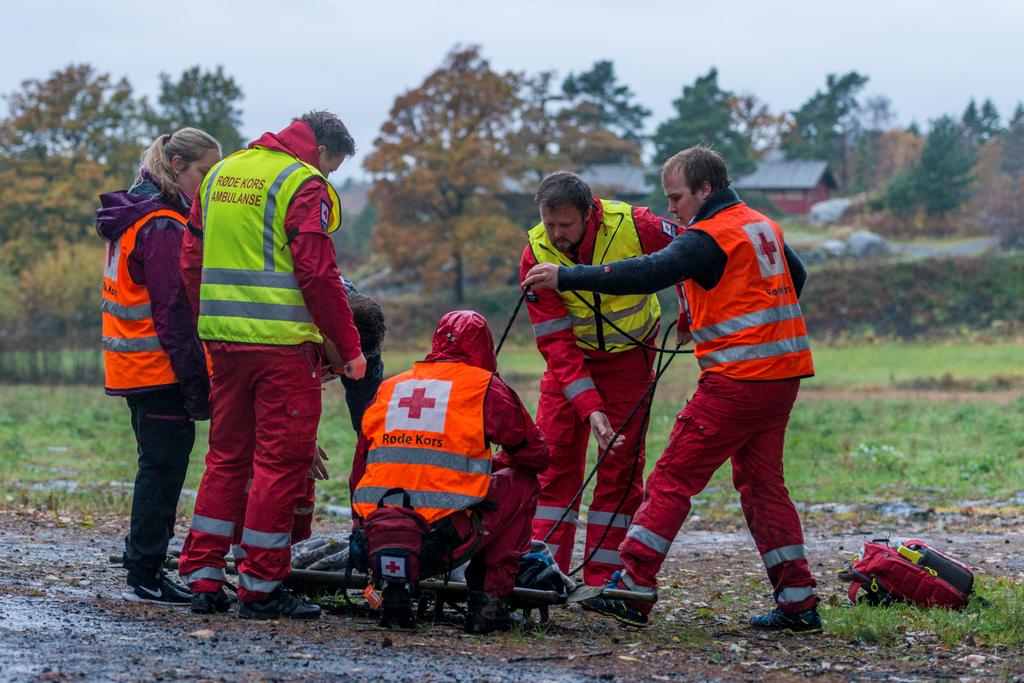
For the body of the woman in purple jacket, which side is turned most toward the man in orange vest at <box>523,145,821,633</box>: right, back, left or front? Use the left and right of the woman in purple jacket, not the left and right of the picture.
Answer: front

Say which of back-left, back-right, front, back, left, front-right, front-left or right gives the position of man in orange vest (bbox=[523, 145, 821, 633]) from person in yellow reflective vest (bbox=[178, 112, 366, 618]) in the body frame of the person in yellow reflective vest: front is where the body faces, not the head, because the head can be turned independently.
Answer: front-right

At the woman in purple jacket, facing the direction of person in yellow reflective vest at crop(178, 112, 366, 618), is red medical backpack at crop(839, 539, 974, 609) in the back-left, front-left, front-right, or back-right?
front-left

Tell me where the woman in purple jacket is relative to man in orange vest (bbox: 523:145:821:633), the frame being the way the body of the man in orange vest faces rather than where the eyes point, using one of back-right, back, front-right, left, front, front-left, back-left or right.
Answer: front-left

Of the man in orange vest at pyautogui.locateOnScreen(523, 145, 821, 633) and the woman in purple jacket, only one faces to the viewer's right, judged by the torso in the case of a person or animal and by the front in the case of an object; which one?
the woman in purple jacket

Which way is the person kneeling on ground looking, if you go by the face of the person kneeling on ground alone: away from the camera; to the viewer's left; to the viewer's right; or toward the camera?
away from the camera

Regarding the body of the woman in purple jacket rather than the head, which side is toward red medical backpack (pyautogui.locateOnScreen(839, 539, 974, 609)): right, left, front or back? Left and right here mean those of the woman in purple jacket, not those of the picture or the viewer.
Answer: front

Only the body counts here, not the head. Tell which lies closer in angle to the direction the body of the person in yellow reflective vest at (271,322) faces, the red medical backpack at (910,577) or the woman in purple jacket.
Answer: the red medical backpack

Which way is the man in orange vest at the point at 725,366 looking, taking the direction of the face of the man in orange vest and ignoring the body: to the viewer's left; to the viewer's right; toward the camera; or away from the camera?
to the viewer's left

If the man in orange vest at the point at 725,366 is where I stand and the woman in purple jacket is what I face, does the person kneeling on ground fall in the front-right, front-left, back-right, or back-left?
front-left

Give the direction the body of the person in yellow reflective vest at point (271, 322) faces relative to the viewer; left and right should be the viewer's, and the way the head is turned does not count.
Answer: facing away from the viewer and to the right of the viewer

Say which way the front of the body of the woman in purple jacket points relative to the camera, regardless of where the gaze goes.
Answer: to the viewer's right

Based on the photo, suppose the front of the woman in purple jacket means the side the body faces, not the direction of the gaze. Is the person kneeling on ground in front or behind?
in front

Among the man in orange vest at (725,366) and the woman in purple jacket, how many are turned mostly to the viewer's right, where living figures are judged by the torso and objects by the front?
1

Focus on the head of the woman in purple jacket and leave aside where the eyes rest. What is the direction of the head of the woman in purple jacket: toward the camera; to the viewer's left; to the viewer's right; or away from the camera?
to the viewer's right
